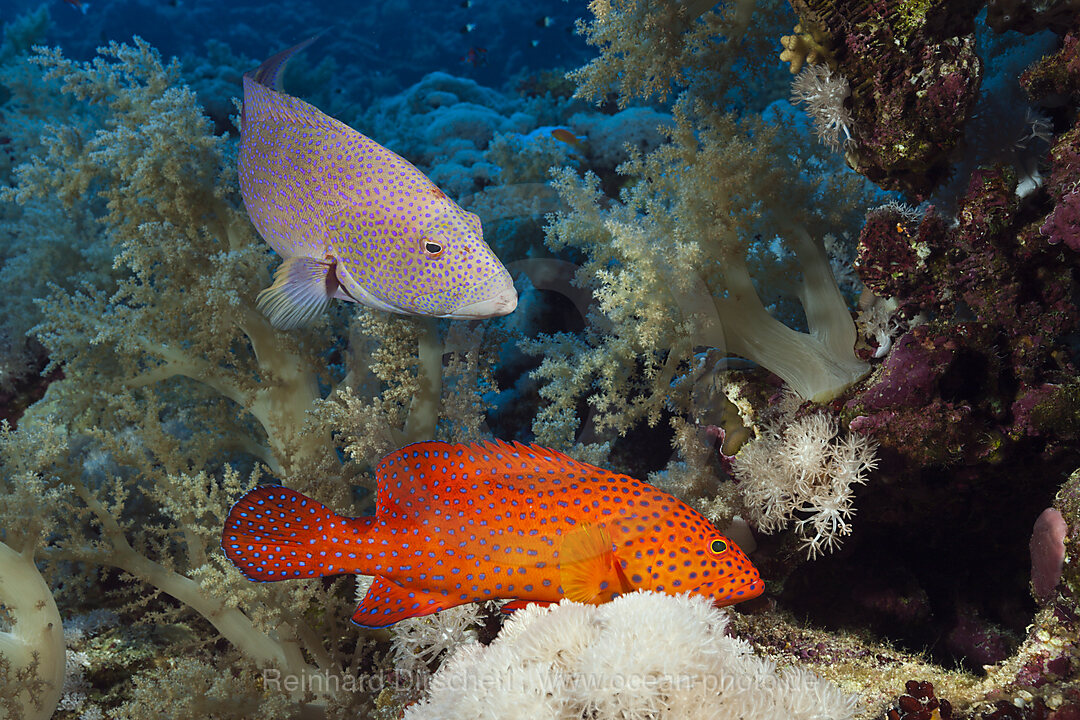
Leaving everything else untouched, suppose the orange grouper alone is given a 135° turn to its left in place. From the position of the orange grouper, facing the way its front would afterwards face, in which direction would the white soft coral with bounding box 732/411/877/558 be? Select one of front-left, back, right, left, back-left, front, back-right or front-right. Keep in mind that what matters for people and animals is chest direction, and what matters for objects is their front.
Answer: right

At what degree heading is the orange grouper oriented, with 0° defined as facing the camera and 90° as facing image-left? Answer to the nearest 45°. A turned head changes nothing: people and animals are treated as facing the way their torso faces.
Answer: approximately 270°

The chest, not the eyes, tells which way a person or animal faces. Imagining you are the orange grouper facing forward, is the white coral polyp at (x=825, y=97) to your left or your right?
on your left
